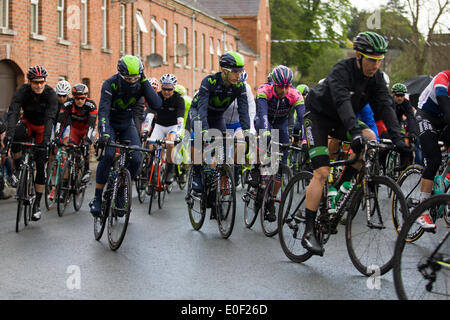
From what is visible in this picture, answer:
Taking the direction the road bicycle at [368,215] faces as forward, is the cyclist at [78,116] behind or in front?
behind

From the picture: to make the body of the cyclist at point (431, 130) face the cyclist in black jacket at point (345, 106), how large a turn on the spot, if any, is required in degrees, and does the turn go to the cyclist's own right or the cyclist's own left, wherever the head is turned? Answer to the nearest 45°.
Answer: approximately 90° to the cyclist's own right

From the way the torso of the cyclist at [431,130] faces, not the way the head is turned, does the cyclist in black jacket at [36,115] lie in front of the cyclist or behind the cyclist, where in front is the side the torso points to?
behind

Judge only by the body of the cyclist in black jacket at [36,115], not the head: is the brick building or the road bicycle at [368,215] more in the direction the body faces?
the road bicycle

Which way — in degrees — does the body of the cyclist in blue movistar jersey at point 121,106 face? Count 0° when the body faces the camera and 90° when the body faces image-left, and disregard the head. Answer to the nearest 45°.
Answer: approximately 0°

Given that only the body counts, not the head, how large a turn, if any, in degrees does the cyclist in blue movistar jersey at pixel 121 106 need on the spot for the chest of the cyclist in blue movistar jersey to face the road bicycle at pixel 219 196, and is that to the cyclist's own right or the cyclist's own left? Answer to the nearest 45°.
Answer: approximately 90° to the cyclist's own left
